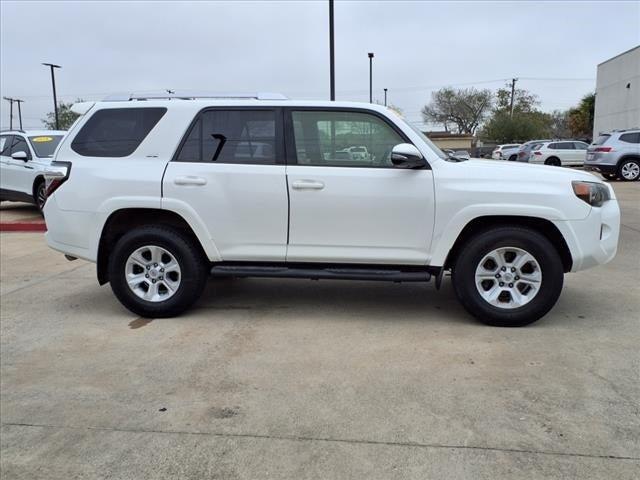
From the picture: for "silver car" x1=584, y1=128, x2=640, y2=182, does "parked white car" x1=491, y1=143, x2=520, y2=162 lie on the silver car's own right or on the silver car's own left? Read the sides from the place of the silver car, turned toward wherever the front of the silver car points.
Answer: on the silver car's own left

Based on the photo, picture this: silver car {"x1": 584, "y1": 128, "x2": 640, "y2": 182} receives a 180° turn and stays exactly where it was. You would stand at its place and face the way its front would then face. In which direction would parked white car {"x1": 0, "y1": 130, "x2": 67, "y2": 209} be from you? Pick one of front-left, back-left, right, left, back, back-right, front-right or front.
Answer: front

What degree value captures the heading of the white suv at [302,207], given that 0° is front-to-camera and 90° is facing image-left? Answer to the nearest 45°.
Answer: approximately 270°

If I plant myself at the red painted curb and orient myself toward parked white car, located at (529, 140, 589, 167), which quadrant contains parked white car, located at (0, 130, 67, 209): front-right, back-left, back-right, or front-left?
front-left

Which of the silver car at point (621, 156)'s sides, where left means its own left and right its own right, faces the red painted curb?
back

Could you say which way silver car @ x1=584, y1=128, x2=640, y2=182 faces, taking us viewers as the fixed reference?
facing away from the viewer and to the right of the viewer

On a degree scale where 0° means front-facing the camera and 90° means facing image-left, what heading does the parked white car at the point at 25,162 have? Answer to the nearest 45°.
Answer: approximately 315°

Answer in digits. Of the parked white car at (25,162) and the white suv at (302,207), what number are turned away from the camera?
0

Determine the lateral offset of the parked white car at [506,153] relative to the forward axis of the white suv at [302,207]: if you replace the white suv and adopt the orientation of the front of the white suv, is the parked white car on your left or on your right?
on your left

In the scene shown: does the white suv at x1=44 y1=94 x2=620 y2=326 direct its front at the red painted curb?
no

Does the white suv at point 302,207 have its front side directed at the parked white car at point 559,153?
no

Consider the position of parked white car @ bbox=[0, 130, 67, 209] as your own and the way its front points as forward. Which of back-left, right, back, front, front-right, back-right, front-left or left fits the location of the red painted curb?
front-right

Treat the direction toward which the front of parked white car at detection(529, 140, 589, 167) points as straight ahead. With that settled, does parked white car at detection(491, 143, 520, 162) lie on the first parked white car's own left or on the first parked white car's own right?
on the first parked white car's own left

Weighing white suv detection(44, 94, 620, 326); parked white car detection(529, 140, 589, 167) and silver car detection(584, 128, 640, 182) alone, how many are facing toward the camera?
0
